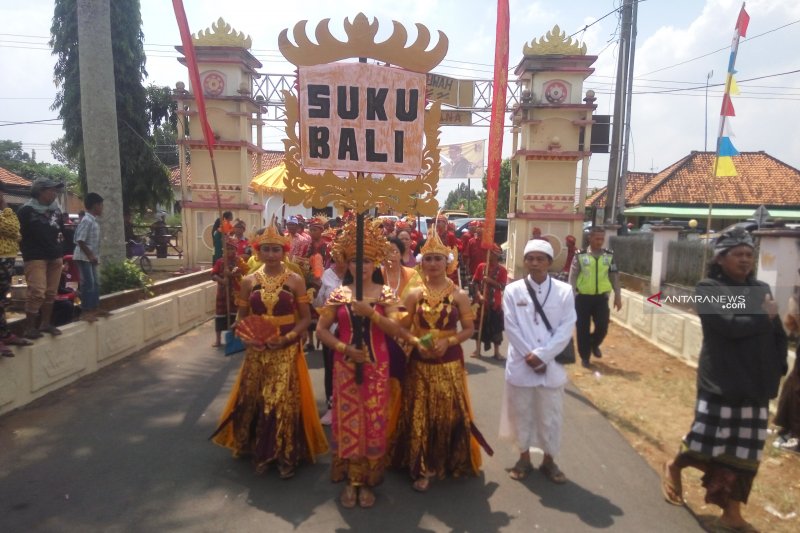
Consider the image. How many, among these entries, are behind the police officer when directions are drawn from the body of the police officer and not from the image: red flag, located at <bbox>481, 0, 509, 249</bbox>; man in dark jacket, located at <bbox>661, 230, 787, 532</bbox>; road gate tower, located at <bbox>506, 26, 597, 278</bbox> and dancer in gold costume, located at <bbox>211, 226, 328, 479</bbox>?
1

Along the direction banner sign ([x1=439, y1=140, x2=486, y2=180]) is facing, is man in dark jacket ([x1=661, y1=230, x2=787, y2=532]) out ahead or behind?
ahead

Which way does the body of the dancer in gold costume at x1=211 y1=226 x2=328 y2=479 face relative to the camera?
toward the camera

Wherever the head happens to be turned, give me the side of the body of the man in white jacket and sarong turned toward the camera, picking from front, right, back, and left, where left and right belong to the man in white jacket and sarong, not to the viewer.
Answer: front

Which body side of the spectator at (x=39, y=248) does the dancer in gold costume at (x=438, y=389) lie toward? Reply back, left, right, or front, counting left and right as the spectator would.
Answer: front

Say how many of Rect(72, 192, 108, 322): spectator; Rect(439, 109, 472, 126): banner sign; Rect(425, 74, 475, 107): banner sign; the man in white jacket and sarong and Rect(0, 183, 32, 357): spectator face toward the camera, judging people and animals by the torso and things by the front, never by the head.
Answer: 3

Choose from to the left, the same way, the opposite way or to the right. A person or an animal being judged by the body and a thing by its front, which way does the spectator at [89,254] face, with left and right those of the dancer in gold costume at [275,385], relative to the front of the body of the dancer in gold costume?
to the left

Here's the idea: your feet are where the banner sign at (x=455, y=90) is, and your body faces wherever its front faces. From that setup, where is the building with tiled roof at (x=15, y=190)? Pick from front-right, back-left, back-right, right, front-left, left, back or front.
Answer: right

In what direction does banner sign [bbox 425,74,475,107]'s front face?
toward the camera

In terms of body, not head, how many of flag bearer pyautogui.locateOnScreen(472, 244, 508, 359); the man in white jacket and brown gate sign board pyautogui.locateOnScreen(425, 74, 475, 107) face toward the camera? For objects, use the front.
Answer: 3

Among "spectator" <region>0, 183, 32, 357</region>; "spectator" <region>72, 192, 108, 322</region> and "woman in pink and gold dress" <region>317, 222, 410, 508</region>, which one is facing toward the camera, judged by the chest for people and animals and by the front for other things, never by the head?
the woman in pink and gold dress

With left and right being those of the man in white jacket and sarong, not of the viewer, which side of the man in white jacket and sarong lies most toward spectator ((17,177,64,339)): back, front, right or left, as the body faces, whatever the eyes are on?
right
